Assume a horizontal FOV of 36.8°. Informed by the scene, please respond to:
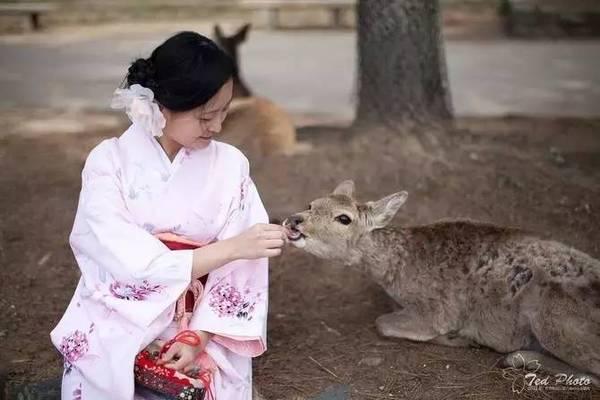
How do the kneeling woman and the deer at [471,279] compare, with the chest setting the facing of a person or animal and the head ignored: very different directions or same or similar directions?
very different directions

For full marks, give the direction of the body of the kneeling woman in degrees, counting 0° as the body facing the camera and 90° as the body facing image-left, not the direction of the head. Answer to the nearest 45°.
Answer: approximately 315°

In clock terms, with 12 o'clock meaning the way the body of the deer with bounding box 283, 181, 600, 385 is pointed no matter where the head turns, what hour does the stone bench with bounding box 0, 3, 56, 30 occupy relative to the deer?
The stone bench is roughly at 2 o'clock from the deer.

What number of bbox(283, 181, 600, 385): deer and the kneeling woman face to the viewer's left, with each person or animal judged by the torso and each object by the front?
1

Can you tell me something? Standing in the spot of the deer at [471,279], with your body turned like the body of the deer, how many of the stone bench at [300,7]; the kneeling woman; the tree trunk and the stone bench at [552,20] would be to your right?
3

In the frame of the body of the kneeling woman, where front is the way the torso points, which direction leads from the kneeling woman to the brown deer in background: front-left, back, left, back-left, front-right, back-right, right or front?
back-left

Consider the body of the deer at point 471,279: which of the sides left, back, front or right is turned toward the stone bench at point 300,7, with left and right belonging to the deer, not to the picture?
right

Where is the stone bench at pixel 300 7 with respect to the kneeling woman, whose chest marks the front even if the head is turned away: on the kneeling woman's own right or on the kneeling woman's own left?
on the kneeling woman's own left

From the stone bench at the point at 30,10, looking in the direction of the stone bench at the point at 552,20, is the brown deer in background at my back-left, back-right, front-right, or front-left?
front-right

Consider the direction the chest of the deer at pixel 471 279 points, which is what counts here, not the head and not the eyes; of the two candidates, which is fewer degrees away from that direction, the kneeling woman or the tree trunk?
the kneeling woman

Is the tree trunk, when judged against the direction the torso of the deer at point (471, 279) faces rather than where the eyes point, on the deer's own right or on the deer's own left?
on the deer's own right

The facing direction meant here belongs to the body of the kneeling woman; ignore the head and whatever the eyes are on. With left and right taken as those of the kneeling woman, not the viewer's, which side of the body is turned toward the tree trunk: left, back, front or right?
left

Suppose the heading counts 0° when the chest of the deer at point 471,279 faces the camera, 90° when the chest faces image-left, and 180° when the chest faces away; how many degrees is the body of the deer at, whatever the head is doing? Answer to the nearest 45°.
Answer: approximately 90°
